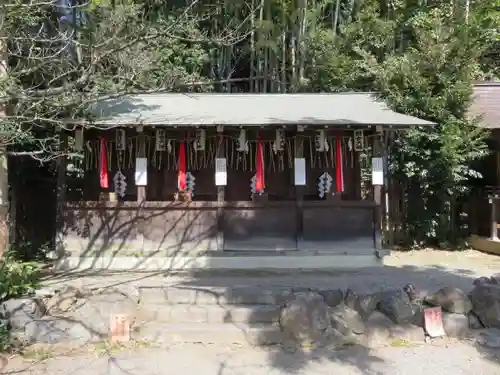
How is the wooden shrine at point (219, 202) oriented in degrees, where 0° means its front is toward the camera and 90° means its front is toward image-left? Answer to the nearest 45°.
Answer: approximately 0°

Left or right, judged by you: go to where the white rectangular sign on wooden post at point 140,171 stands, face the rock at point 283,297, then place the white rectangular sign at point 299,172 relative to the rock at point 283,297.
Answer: left

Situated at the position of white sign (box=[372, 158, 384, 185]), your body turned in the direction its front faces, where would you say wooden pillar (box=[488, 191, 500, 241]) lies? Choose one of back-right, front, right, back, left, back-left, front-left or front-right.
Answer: back-left

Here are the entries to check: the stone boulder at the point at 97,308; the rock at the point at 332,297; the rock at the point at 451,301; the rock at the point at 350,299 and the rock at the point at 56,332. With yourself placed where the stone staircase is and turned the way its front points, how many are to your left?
3

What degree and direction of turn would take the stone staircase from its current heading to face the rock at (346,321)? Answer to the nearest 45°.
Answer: approximately 90° to its left

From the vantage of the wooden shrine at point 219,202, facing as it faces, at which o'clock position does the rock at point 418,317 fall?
The rock is roughly at 11 o'clock from the wooden shrine.

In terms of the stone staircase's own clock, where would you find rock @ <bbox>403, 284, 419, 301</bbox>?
The rock is roughly at 9 o'clock from the stone staircase.

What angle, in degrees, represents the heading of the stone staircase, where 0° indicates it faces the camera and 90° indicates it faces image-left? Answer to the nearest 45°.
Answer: approximately 0°

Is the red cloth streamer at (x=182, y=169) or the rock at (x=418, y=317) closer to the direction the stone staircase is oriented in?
the rock

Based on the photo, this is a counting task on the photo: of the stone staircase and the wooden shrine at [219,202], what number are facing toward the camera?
2
